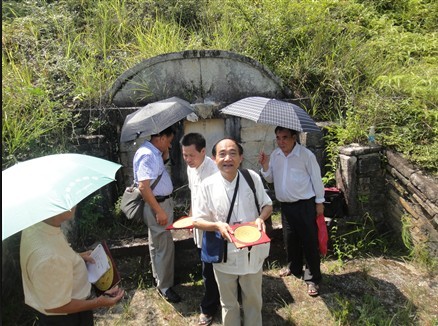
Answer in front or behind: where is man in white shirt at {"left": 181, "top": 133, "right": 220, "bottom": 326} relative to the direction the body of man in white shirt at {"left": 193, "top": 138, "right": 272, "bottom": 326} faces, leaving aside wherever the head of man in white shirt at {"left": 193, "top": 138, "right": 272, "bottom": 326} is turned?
behind

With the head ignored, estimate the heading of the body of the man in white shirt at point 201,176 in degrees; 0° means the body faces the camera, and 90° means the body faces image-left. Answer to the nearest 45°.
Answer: approximately 45°

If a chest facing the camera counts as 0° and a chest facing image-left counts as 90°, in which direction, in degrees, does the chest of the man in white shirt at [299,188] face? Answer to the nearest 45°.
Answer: approximately 45°

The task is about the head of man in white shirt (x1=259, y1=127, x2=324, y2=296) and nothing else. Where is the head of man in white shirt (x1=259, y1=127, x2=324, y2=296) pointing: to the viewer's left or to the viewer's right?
to the viewer's left

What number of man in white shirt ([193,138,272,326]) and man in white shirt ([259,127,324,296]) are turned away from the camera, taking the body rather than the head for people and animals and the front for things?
0

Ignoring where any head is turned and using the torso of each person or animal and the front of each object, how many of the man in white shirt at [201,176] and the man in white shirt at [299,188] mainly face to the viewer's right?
0

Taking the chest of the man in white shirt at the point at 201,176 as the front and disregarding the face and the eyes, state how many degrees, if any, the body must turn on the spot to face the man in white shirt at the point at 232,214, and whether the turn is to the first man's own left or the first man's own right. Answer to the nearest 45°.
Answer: approximately 45° to the first man's own left

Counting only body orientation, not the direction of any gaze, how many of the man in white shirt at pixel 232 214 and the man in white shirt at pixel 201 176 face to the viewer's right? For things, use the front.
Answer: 0

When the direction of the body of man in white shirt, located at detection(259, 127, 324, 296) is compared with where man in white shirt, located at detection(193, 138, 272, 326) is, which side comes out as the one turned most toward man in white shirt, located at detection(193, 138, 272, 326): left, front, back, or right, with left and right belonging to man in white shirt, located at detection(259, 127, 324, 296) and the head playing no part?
front

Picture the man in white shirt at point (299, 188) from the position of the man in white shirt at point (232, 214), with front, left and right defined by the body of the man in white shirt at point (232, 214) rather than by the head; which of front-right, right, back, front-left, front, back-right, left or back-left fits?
back-left

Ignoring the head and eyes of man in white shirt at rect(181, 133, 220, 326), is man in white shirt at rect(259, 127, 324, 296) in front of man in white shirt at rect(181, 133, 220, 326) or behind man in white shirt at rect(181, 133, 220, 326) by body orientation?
behind
